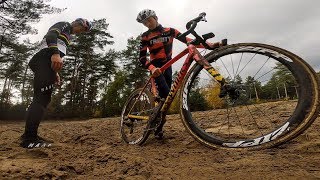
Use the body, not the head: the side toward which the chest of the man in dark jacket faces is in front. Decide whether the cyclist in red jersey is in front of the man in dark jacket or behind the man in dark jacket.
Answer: in front

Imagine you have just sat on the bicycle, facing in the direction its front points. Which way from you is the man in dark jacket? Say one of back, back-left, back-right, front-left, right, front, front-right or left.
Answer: back-right

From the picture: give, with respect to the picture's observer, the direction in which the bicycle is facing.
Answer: facing the viewer and to the right of the viewer

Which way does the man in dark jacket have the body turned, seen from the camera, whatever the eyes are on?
to the viewer's right

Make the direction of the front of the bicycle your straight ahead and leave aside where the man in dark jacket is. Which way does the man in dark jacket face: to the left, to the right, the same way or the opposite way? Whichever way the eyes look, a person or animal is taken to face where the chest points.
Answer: to the left

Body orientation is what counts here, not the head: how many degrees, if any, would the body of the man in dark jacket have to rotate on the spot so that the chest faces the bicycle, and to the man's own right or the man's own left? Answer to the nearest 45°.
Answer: approximately 45° to the man's own right

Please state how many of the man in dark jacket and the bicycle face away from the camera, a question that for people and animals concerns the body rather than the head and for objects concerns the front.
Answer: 0
